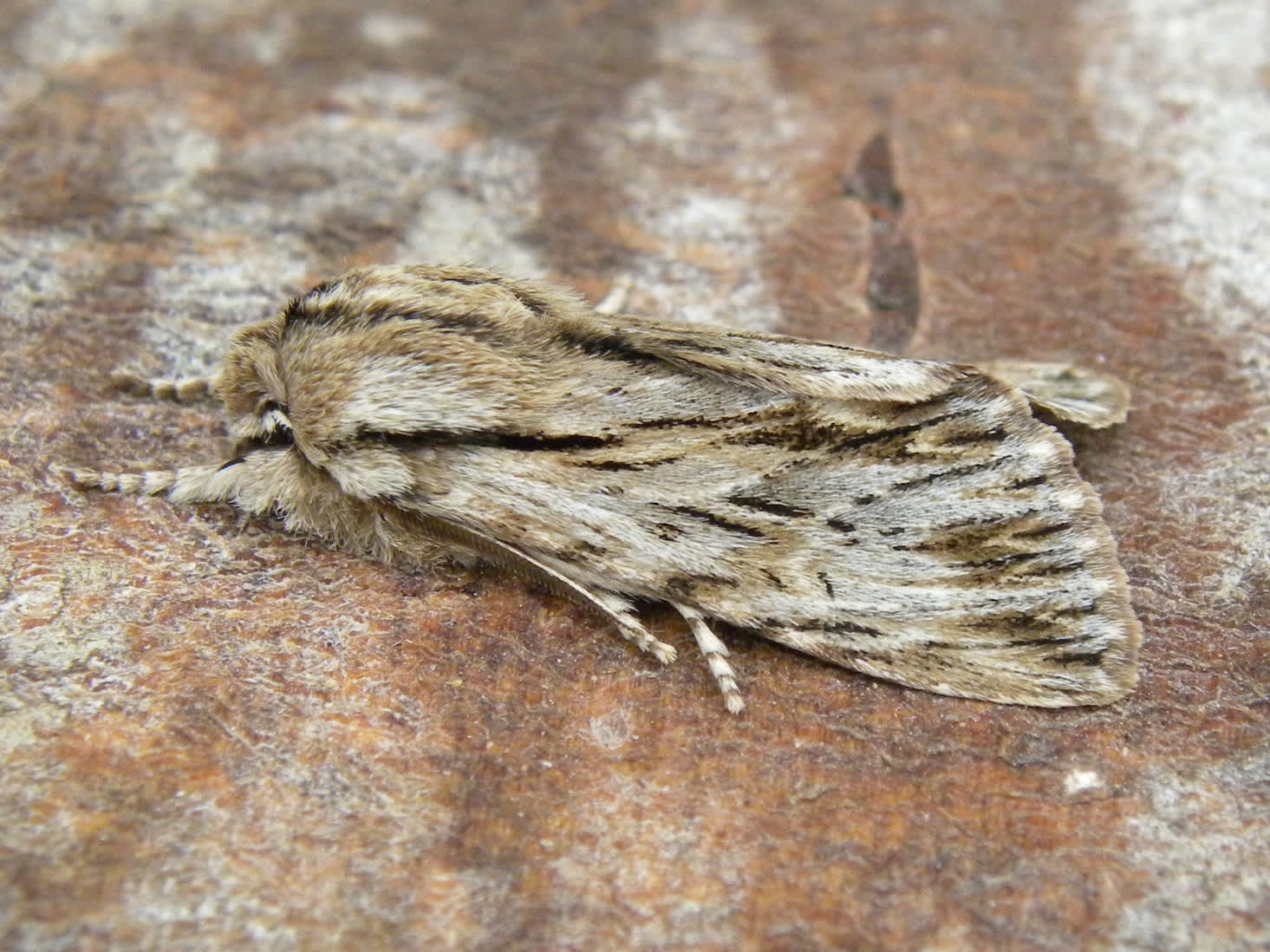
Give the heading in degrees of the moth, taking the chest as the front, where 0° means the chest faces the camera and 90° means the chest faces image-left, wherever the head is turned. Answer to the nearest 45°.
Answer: approximately 90°
